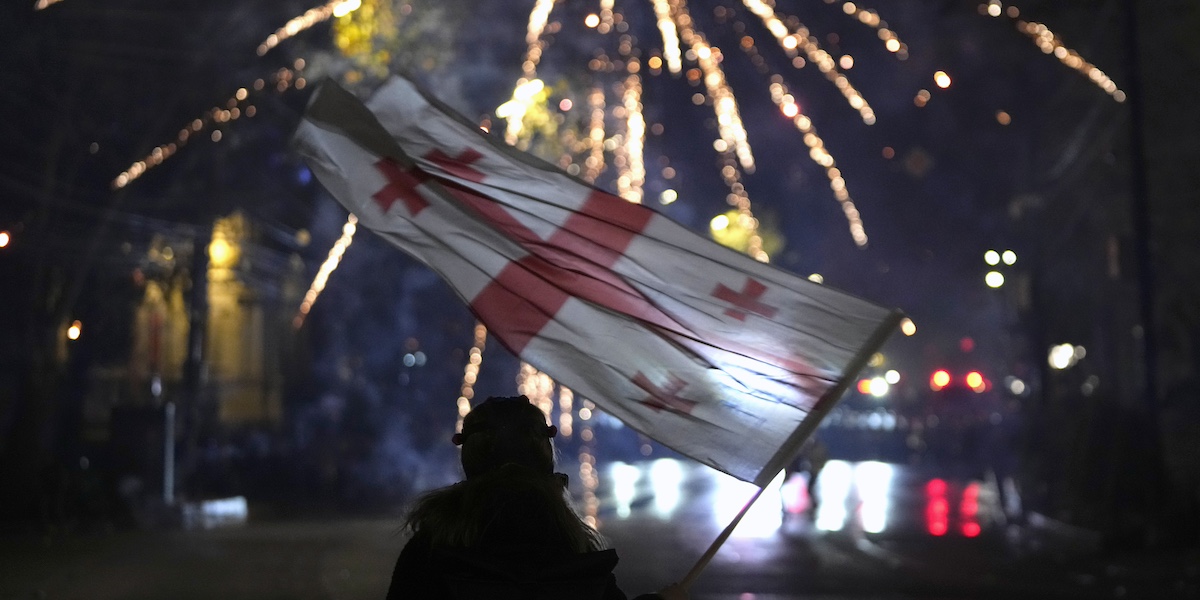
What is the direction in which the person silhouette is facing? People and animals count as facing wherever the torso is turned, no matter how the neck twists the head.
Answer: away from the camera
